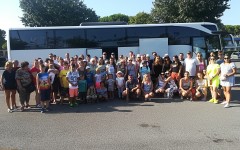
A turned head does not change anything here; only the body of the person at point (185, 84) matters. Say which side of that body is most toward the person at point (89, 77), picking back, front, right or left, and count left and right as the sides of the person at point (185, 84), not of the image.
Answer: right

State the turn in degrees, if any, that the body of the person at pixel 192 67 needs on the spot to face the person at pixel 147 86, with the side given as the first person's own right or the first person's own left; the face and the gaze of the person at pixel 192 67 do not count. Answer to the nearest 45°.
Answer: approximately 45° to the first person's own right

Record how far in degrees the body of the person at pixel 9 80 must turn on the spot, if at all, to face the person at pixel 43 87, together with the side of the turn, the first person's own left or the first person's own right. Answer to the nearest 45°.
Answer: approximately 90° to the first person's own left

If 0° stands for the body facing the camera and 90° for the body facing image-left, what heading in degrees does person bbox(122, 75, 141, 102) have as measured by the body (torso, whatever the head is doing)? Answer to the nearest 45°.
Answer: approximately 0°

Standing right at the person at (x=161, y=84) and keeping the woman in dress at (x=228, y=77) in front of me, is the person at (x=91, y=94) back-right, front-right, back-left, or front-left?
back-right

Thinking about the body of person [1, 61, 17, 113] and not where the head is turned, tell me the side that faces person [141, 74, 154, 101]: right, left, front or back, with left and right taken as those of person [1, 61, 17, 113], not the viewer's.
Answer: left

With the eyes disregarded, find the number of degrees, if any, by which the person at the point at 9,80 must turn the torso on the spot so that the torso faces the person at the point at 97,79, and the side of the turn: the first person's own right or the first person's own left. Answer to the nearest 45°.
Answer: approximately 90° to the first person's own left
